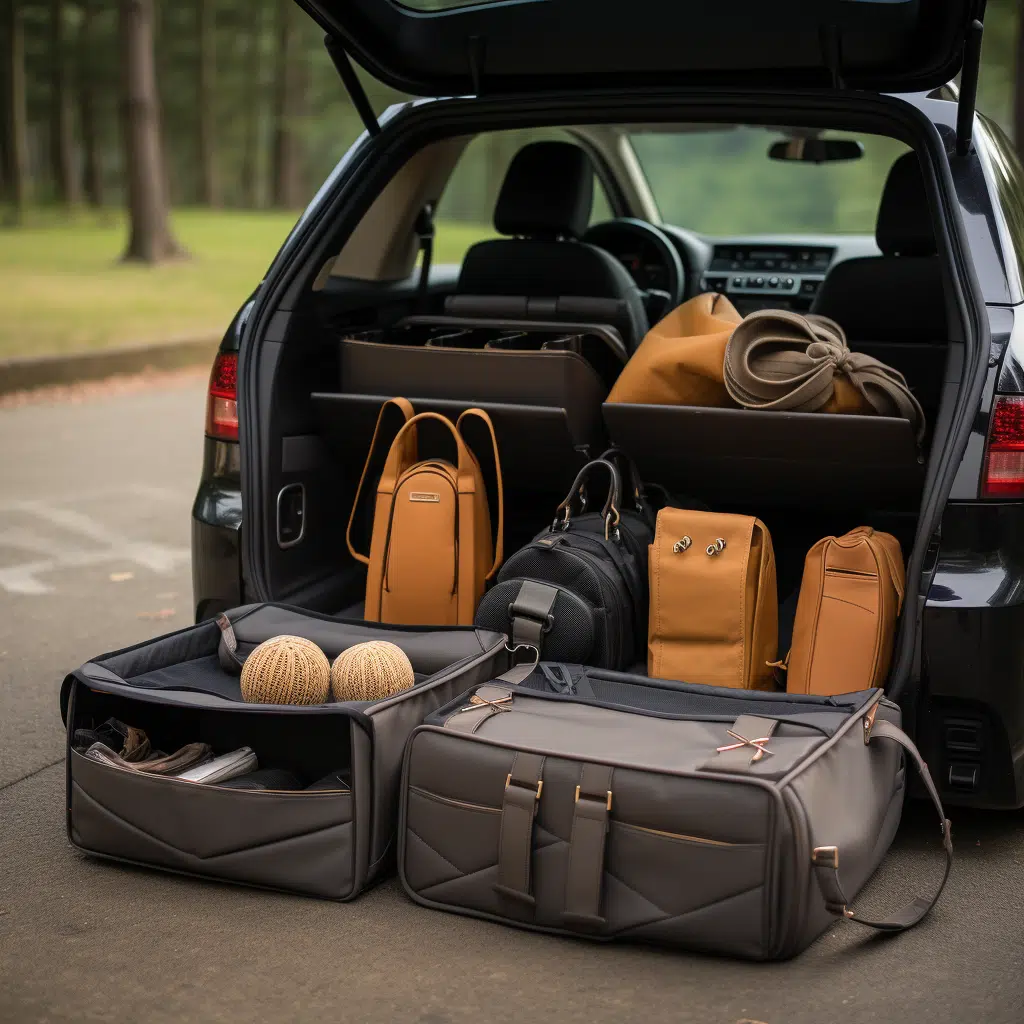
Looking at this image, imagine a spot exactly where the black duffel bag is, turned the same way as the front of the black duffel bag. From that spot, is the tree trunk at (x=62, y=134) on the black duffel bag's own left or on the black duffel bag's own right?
on the black duffel bag's own right

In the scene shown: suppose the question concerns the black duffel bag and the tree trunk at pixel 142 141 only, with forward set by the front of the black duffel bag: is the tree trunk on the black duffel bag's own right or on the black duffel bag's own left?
on the black duffel bag's own right

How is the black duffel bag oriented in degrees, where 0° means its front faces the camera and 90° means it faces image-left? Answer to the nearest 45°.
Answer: approximately 45°

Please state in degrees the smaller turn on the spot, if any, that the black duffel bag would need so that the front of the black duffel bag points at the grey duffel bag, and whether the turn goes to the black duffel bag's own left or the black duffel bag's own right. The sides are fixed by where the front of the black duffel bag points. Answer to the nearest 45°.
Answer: approximately 45° to the black duffel bag's own left

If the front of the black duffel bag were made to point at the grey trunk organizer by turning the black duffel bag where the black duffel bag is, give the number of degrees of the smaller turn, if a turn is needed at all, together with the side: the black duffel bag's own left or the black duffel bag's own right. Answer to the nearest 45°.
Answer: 0° — it already faces it

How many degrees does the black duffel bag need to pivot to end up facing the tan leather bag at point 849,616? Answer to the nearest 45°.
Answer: approximately 135° to its left

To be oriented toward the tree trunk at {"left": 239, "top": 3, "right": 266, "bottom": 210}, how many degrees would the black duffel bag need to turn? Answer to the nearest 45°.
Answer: approximately 135° to its right
